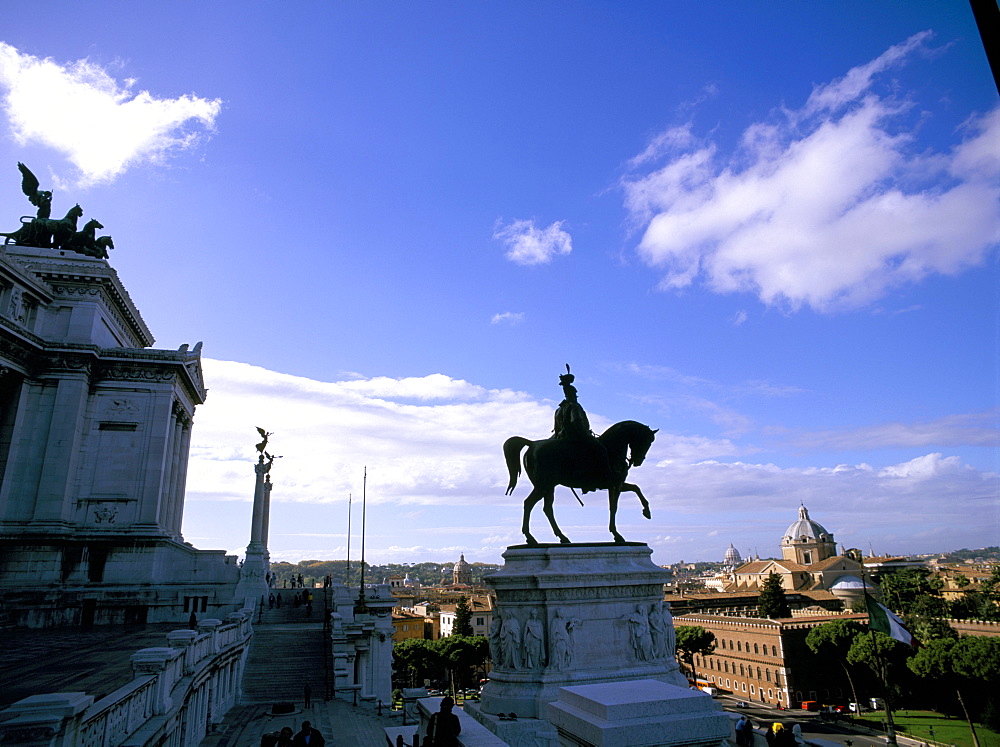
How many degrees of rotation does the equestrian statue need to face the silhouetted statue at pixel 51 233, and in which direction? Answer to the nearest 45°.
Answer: approximately 135° to its left

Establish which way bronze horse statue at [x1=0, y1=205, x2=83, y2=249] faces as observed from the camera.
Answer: facing to the right of the viewer

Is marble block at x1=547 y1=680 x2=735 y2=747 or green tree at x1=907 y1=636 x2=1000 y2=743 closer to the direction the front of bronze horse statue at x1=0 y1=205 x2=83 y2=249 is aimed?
the green tree

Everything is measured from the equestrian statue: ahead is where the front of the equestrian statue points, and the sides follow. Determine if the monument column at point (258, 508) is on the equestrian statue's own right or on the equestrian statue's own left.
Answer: on the equestrian statue's own left

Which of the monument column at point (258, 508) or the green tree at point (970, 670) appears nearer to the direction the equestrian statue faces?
the green tree

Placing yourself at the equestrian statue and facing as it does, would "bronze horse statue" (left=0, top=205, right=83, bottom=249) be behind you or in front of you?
behind

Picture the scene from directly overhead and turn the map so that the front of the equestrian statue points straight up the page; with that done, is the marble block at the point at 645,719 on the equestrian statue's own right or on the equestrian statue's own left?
on the equestrian statue's own right

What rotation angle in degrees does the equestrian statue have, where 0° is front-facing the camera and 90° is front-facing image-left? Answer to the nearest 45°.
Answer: approximately 270°

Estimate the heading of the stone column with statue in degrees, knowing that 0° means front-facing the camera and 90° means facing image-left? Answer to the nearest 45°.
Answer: approximately 270°
